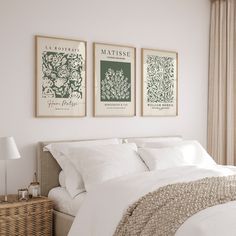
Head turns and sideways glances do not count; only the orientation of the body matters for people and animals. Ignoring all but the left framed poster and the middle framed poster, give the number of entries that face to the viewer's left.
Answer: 0

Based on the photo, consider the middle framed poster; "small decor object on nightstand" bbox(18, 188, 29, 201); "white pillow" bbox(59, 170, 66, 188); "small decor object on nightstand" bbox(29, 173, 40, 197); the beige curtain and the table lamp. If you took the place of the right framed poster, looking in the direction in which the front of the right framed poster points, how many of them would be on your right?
5

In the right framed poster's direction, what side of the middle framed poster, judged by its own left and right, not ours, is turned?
left

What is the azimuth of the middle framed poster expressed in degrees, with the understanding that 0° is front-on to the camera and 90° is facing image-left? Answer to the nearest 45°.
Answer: approximately 315°

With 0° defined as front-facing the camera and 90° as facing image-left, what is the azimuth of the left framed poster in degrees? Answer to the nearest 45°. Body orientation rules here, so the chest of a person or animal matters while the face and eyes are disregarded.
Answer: approximately 315°

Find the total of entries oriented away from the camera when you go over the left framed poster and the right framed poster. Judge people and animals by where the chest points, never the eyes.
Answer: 0

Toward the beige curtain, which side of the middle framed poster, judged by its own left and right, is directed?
left

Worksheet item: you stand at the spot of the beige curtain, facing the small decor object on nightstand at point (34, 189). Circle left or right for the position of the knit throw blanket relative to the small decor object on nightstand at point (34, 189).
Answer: left
